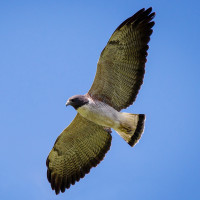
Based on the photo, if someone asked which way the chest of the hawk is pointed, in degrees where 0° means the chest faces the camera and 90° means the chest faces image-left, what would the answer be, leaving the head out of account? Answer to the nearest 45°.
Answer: approximately 90°
